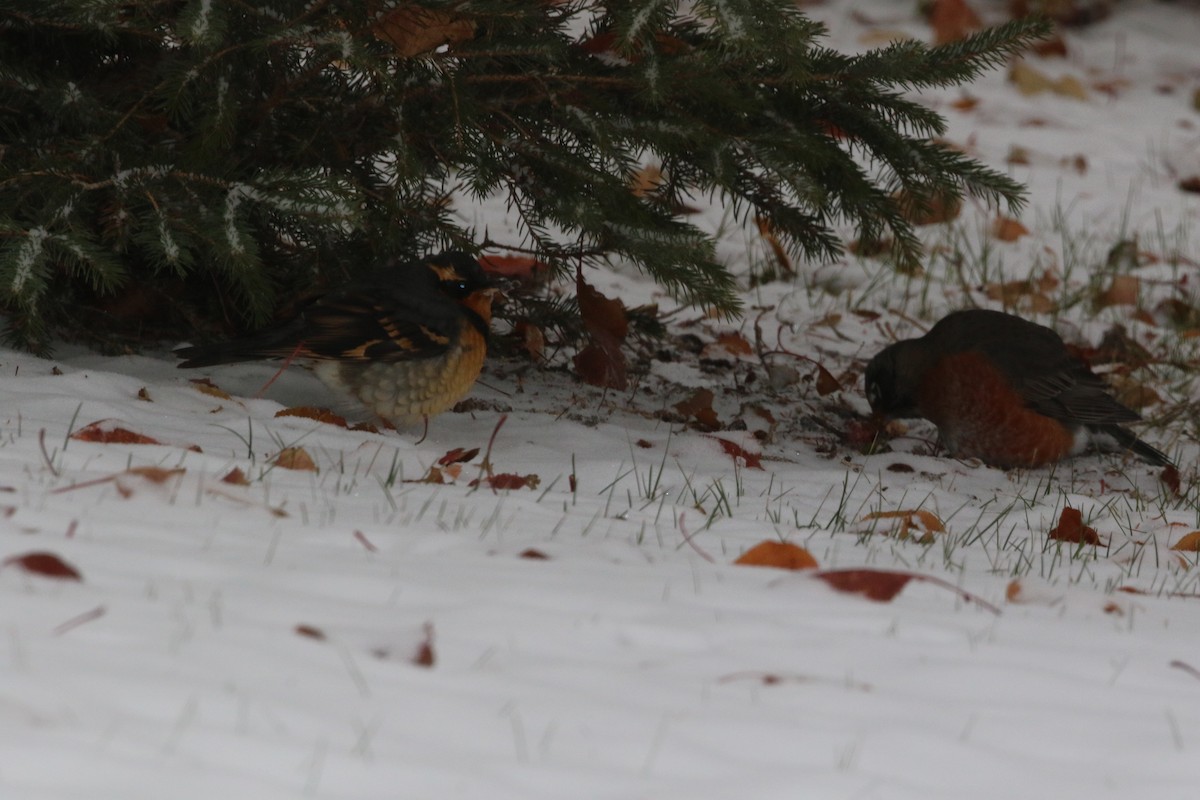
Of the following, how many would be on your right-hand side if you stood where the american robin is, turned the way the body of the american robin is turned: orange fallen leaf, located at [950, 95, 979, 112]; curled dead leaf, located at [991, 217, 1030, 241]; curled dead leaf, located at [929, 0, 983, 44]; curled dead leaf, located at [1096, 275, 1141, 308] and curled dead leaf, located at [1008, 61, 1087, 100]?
5

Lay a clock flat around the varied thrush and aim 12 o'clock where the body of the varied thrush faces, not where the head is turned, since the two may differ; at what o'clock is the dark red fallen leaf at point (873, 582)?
The dark red fallen leaf is roughly at 2 o'clock from the varied thrush.

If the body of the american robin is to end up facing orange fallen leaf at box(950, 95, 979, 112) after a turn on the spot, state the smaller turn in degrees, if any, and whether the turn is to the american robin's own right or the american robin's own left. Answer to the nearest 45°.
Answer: approximately 90° to the american robin's own right

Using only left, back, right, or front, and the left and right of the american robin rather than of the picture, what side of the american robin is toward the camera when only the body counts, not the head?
left

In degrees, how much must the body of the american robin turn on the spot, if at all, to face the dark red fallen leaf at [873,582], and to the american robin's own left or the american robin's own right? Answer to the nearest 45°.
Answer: approximately 90° to the american robin's own left

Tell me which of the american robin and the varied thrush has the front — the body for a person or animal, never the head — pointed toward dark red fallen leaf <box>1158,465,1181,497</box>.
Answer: the varied thrush

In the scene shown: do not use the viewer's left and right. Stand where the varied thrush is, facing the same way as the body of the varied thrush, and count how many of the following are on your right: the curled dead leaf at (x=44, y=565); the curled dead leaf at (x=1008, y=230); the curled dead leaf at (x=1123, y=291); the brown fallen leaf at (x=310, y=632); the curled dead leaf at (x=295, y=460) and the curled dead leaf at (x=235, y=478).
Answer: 4

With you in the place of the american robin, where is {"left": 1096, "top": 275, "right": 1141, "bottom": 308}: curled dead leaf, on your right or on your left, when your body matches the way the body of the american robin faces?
on your right

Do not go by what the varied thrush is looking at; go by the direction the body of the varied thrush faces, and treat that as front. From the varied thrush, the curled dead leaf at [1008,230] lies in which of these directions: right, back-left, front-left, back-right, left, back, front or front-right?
front-left

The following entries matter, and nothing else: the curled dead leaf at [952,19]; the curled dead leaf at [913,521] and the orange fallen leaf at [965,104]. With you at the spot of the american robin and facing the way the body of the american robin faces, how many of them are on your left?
1

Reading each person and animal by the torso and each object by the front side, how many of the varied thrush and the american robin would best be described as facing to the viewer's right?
1

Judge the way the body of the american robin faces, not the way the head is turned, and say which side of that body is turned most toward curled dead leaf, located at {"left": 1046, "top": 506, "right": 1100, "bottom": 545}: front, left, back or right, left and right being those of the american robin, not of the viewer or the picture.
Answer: left

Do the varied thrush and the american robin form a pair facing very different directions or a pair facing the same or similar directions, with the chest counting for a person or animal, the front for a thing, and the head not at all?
very different directions

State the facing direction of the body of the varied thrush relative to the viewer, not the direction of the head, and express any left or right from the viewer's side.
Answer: facing to the right of the viewer

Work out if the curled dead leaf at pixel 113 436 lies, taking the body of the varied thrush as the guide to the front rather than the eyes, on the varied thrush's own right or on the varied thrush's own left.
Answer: on the varied thrush's own right

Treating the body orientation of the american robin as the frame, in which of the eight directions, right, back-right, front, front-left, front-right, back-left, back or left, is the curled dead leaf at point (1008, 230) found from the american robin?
right
